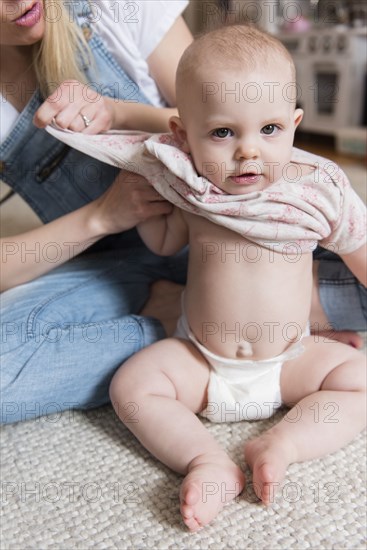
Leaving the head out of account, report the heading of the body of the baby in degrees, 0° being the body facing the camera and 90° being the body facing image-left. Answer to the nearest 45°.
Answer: approximately 0°
